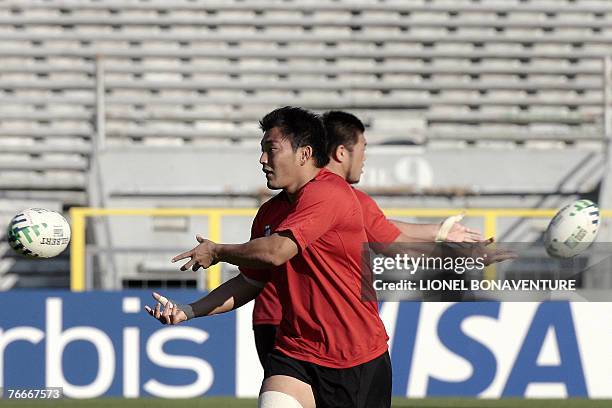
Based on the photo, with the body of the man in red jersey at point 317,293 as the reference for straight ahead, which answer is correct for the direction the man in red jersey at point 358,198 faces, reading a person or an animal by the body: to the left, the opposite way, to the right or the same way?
the opposite way

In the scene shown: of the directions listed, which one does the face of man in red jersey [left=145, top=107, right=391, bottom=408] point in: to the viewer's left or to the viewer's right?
to the viewer's left

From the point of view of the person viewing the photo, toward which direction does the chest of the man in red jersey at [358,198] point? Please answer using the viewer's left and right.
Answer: facing to the right of the viewer

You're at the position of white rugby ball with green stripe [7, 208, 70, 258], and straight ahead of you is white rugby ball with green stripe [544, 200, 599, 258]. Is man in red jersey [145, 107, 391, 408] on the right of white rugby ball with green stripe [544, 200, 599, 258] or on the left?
right

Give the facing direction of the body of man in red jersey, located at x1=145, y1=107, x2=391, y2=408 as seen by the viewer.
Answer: to the viewer's left

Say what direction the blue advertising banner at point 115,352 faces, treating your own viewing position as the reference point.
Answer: facing the viewer

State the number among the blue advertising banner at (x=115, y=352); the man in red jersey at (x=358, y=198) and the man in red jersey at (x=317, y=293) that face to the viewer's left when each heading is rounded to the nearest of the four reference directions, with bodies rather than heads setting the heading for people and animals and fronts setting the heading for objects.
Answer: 1

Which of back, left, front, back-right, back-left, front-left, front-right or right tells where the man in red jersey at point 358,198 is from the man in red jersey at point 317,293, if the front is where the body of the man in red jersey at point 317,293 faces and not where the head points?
right

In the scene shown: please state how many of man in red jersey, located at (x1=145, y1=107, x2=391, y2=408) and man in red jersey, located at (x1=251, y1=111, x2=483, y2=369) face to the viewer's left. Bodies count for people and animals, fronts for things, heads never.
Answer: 1

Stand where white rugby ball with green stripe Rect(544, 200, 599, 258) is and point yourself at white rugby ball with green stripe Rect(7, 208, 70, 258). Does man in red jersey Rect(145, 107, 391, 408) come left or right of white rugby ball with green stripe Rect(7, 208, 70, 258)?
left

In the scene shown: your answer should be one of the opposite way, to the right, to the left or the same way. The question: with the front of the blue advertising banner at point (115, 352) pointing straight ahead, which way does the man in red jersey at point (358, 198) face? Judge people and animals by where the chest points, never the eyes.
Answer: to the left
